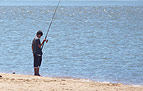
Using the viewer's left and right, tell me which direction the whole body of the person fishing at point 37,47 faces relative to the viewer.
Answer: facing to the right of the viewer
